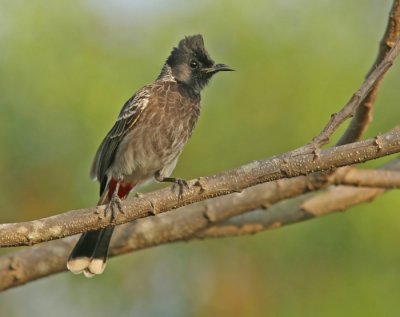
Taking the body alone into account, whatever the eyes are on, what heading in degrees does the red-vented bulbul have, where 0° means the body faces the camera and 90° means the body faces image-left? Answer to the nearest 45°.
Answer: approximately 315°

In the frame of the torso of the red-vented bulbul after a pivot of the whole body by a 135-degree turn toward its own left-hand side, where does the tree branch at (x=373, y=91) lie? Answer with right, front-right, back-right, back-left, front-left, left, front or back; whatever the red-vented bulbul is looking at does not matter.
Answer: back-right

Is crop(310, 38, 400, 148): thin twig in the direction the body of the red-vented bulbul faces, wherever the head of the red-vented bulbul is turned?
no
